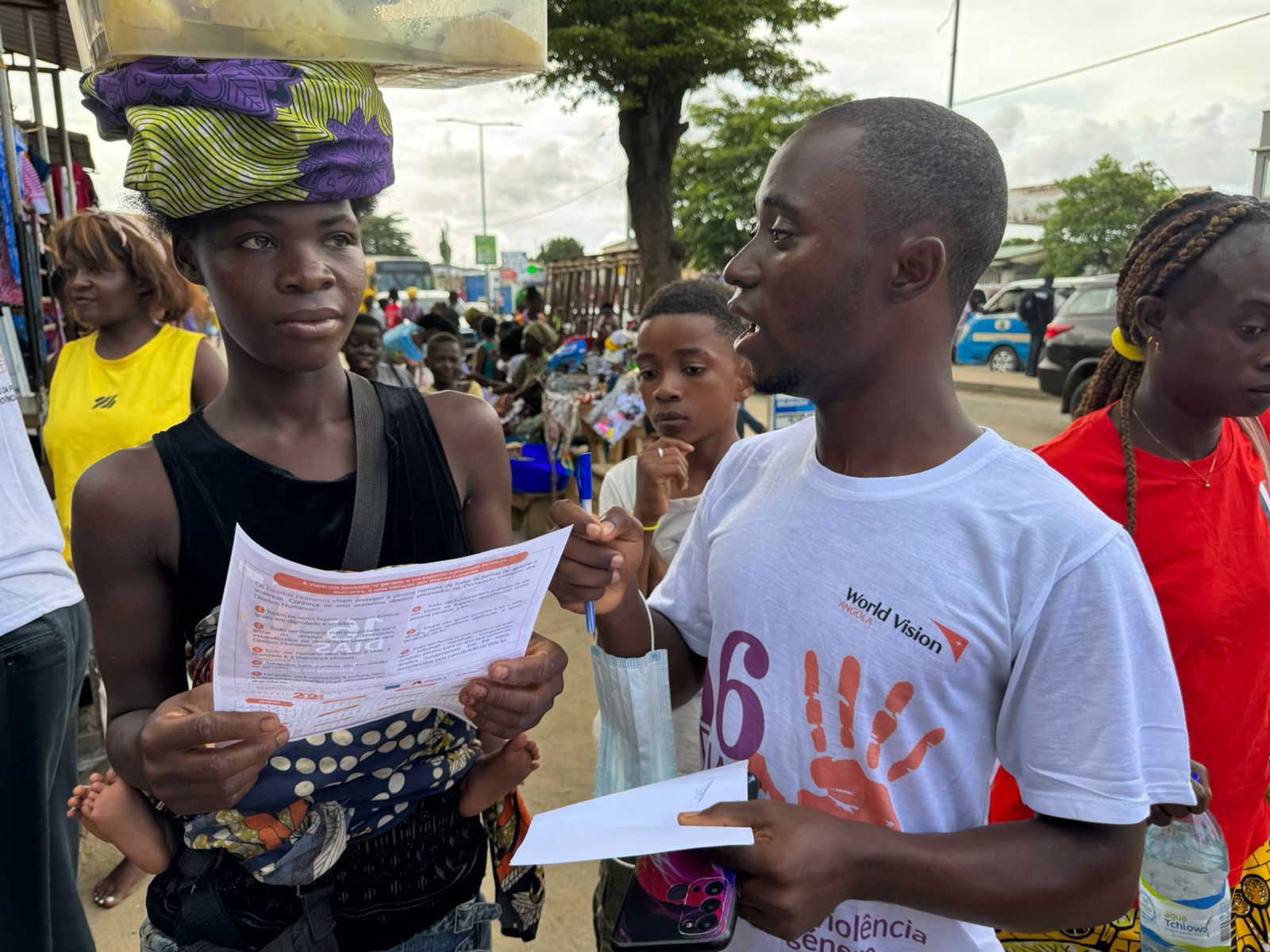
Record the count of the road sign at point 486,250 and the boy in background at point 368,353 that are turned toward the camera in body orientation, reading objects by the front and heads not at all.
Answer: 2

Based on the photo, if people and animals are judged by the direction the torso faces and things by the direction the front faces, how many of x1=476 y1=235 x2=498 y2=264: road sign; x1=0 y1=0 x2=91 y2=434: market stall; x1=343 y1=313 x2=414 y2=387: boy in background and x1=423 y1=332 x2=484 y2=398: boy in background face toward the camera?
3

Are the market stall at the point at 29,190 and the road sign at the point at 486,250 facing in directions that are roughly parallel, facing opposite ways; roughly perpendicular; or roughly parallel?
roughly perpendicular

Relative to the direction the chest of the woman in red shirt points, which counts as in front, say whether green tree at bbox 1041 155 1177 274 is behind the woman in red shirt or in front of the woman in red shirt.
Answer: behind

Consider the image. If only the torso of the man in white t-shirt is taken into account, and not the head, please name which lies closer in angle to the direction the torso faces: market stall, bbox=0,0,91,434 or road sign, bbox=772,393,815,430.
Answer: the market stall

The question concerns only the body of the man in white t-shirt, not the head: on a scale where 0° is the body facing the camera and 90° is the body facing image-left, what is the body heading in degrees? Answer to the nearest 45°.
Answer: approximately 45°

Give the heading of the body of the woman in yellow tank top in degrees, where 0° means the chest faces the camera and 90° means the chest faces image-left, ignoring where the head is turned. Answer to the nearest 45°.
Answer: approximately 45°

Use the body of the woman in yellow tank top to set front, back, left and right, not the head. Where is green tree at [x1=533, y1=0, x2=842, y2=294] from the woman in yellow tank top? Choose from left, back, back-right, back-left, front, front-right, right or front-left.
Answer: back

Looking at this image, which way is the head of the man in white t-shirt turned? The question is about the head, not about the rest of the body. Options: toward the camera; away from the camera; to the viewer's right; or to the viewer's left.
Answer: to the viewer's left

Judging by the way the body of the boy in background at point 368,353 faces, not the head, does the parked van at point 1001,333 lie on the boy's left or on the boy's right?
on the boy's left

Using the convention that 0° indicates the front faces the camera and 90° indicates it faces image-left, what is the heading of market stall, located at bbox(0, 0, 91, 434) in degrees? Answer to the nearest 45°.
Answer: approximately 270°
